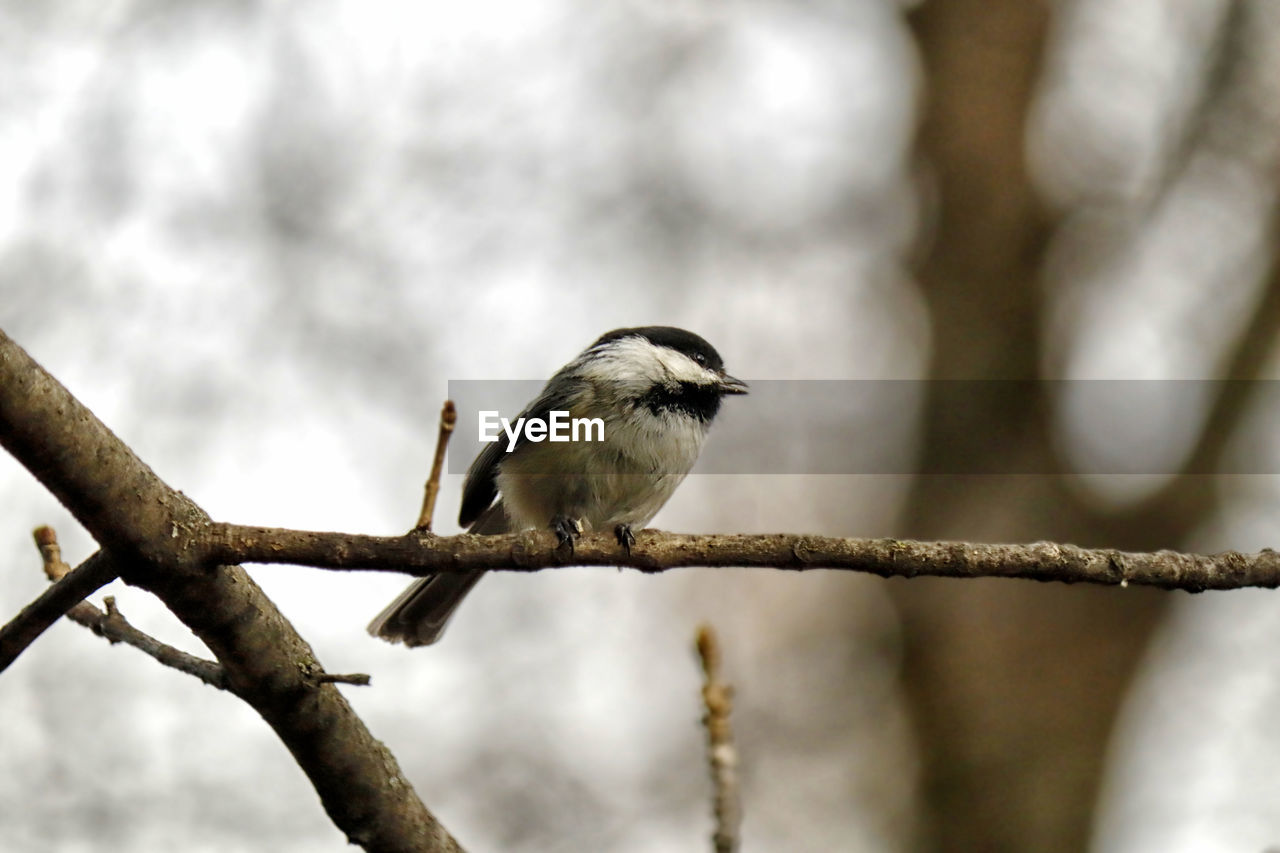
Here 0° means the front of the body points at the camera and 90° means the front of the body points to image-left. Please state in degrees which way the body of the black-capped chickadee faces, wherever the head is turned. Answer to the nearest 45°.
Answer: approximately 315°

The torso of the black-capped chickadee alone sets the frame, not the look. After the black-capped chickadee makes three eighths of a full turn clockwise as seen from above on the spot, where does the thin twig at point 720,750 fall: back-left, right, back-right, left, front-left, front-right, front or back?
left
